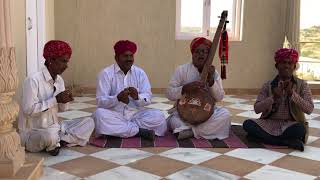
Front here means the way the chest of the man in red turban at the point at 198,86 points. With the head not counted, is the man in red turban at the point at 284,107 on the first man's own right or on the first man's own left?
on the first man's own left

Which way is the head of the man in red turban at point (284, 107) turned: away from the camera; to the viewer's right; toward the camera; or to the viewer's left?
toward the camera

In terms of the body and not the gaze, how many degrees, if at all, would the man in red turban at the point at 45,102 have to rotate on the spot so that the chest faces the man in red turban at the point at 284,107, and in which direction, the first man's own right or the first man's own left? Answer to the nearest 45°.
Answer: approximately 45° to the first man's own left

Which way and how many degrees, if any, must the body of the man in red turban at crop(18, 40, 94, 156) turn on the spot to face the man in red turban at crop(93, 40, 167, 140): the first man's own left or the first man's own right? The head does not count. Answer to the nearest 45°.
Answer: approximately 90° to the first man's own left

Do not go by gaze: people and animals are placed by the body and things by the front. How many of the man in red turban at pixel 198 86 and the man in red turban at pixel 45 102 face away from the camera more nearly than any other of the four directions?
0

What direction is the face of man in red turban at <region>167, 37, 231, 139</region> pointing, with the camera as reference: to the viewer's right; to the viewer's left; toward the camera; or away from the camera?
toward the camera

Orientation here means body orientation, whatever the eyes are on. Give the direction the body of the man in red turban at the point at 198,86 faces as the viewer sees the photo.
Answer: toward the camera

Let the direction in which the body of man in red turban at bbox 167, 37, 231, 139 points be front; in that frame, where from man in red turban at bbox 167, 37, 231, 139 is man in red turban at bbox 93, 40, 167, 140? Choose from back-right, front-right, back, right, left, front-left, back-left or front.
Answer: right

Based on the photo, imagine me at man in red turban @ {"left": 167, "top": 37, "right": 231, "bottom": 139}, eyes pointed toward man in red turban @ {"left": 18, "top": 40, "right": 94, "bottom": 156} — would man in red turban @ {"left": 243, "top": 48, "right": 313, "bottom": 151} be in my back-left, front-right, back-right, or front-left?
back-left

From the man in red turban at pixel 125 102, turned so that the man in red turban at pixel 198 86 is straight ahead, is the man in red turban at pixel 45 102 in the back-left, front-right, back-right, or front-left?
back-right

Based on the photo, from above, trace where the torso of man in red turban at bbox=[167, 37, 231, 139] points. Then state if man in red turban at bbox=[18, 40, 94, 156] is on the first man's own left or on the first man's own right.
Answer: on the first man's own right

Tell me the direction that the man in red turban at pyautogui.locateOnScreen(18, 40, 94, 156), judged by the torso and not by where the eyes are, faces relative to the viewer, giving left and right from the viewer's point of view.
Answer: facing the viewer and to the right of the viewer
